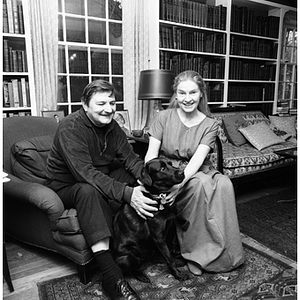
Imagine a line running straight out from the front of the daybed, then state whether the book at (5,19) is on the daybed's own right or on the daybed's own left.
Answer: on the daybed's own right

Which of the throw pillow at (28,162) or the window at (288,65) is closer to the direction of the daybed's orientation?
the throw pillow

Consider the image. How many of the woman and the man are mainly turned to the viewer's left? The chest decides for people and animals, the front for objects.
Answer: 0

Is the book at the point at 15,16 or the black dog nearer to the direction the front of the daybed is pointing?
the black dog

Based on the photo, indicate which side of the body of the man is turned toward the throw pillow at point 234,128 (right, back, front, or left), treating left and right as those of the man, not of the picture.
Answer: left

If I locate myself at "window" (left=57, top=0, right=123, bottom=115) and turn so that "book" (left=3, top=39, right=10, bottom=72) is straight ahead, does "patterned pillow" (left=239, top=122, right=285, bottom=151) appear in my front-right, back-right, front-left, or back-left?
back-left

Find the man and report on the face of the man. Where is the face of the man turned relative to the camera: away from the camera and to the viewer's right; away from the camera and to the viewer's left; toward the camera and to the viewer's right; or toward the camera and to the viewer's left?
toward the camera and to the viewer's right

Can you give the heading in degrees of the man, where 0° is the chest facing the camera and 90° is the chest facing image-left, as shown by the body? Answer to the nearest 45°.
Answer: approximately 315°

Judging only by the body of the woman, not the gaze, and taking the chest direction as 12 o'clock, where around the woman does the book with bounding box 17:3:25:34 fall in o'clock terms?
The book is roughly at 4 o'clock from the woman.

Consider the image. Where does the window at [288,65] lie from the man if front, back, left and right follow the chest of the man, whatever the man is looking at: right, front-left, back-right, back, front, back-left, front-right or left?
left

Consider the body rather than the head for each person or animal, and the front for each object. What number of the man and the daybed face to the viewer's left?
0

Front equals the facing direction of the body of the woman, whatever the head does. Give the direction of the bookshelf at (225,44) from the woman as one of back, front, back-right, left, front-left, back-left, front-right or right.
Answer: back

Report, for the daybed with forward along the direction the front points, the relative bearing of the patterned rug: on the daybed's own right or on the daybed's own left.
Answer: on the daybed's own right

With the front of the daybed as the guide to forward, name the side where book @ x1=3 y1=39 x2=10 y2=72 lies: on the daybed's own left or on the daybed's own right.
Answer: on the daybed's own right
